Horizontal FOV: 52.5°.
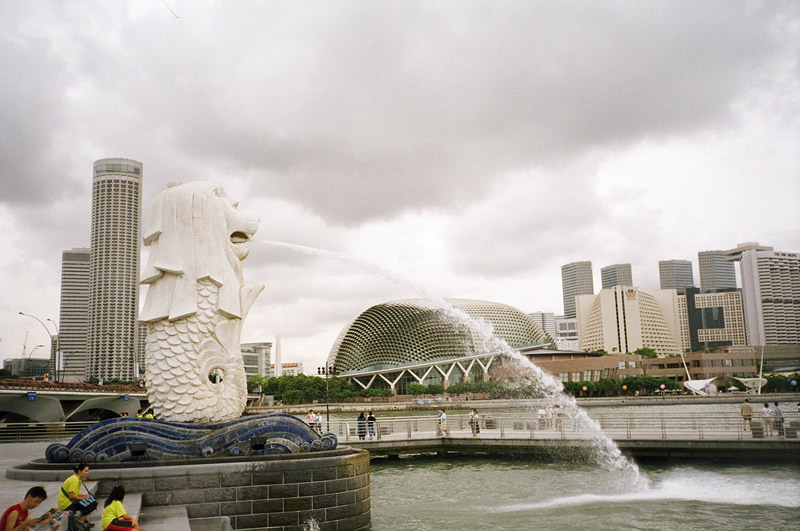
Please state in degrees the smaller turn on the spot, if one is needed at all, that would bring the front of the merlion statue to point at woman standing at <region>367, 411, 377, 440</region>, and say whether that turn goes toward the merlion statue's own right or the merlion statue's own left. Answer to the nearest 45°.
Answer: approximately 45° to the merlion statue's own left

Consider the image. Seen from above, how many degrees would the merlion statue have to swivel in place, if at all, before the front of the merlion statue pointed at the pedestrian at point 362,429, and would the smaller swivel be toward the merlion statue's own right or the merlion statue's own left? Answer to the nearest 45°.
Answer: approximately 45° to the merlion statue's own left

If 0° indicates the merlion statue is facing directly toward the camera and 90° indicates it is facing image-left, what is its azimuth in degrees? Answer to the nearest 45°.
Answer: approximately 270°
